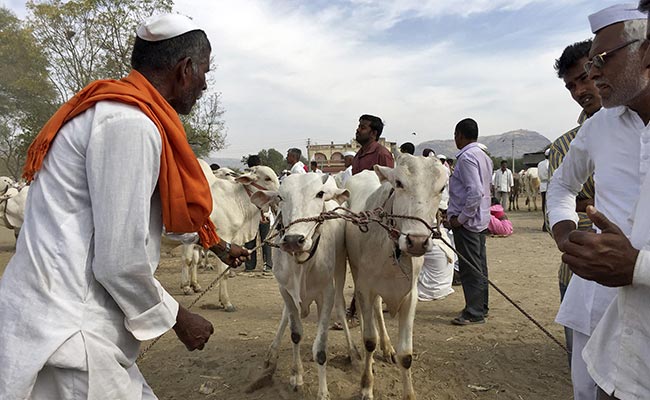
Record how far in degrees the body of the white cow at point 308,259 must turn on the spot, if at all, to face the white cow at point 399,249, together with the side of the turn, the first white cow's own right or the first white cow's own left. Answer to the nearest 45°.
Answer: approximately 90° to the first white cow's own left

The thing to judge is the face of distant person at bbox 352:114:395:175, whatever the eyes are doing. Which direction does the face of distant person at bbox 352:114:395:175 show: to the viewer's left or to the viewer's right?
to the viewer's left

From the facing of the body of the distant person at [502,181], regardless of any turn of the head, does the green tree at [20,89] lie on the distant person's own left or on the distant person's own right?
on the distant person's own right

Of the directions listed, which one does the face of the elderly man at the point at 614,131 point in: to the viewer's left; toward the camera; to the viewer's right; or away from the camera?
to the viewer's left

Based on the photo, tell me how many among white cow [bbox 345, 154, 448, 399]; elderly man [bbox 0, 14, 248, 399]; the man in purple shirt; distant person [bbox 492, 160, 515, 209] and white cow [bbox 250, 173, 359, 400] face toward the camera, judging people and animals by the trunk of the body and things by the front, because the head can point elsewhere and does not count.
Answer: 3

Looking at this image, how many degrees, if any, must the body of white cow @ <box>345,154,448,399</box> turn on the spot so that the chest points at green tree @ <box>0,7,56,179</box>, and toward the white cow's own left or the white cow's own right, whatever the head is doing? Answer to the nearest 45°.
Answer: approximately 135° to the white cow's own right

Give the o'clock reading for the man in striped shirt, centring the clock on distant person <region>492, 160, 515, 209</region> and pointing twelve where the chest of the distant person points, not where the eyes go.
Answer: The man in striped shirt is roughly at 12 o'clock from the distant person.

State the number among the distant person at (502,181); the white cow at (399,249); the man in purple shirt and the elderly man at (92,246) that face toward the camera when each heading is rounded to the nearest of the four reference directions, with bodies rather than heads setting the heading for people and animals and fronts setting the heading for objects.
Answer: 2

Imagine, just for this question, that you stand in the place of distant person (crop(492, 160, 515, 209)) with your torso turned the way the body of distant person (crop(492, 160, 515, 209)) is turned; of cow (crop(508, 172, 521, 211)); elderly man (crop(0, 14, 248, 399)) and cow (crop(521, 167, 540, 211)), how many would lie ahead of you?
1

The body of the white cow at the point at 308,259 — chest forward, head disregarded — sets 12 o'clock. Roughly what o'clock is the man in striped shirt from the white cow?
The man in striped shirt is roughly at 10 o'clock from the white cow.

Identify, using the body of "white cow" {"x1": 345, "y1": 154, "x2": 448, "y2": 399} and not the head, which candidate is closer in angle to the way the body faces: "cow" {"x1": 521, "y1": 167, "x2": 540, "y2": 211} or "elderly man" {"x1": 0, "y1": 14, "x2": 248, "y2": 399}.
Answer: the elderly man

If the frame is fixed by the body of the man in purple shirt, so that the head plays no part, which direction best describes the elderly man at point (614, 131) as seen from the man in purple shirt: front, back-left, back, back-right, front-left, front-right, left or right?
back-left
